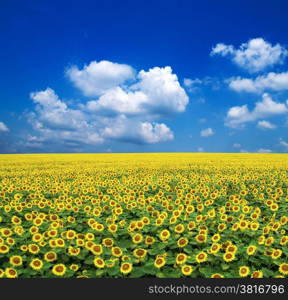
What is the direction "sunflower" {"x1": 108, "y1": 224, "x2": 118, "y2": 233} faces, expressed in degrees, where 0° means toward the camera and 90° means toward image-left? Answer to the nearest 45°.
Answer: approximately 0°

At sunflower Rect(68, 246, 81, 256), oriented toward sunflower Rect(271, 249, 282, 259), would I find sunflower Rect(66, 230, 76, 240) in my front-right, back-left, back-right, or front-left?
back-left

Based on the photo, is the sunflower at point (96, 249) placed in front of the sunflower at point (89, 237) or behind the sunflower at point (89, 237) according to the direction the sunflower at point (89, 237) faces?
in front

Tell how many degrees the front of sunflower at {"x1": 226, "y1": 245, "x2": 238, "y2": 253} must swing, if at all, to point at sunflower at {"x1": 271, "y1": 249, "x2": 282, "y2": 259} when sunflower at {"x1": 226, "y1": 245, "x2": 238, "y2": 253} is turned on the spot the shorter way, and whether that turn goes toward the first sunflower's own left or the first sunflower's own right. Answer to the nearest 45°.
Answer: approximately 90° to the first sunflower's own left

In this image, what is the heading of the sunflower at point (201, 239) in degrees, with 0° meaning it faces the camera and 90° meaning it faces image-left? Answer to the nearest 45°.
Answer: approximately 0°

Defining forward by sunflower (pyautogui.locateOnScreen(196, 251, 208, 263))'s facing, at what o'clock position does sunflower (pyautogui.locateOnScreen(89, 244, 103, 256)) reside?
sunflower (pyautogui.locateOnScreen(89, 244, 103, 256)) is roughly at 3 o'clock from sunflower (pyautogui.locateOnScreen(196, 251, 208, 263)).

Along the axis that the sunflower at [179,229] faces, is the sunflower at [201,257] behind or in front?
in front
